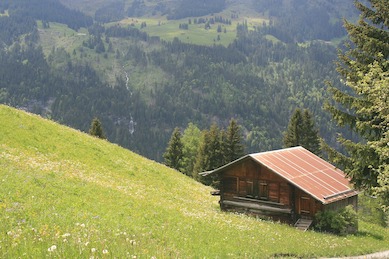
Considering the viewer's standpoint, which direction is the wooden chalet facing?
facing the viewer and to the left of the viewer

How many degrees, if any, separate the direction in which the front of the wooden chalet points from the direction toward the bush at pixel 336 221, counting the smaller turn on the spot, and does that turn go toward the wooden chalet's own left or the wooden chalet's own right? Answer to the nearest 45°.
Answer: approximately 90° to the wooden chalet's own left
